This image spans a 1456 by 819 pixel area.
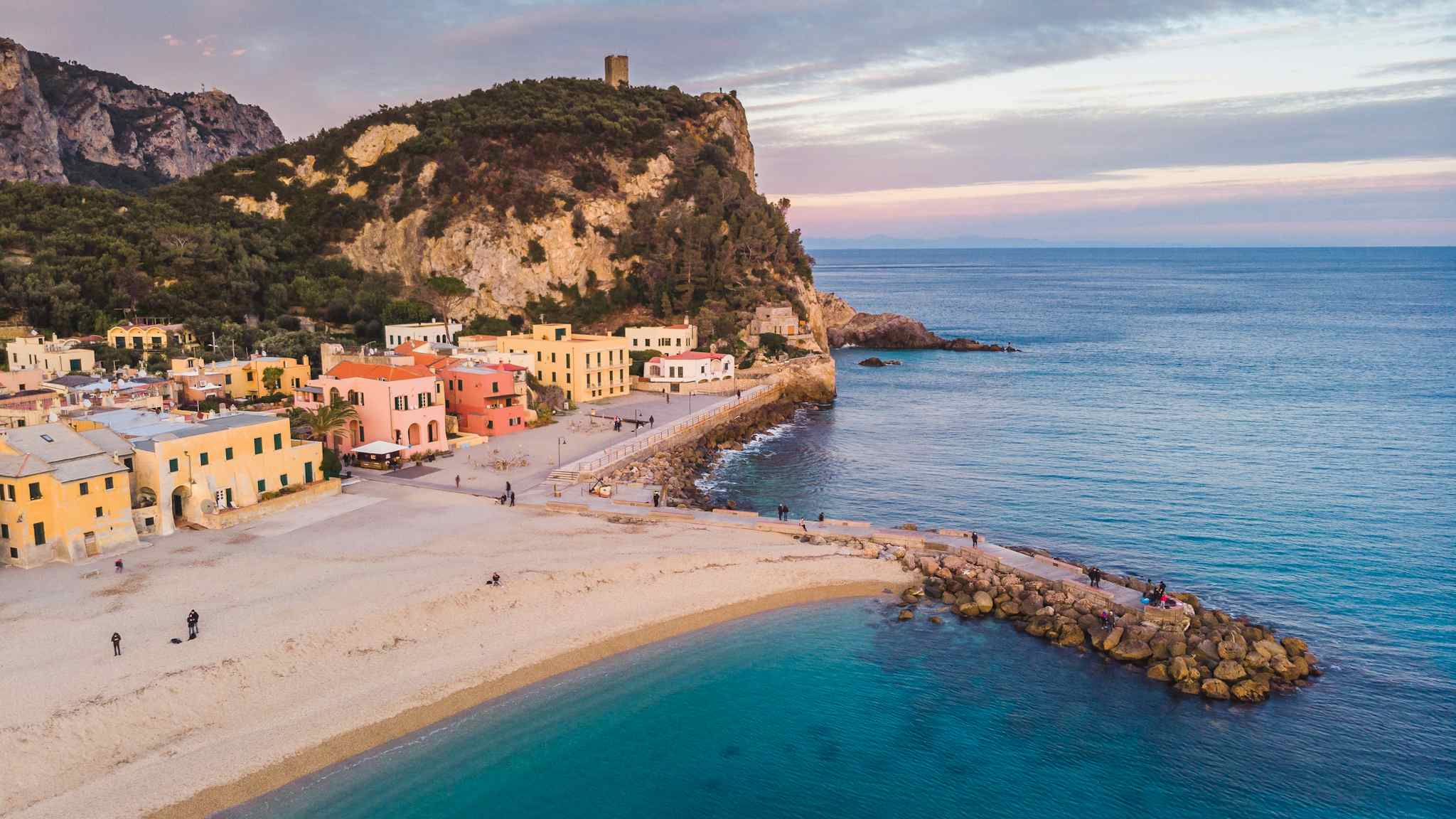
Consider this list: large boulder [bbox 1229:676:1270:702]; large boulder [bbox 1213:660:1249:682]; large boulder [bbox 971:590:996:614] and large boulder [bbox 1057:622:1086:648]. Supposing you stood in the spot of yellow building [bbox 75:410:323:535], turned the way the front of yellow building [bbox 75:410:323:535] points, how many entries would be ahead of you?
4

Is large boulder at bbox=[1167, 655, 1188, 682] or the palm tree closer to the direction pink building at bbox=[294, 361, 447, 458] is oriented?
the large boulder

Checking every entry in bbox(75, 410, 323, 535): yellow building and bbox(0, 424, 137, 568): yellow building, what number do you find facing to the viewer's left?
0

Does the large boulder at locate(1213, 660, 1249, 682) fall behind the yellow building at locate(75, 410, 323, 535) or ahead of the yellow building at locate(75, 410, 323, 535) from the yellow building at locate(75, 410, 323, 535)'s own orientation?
ahead

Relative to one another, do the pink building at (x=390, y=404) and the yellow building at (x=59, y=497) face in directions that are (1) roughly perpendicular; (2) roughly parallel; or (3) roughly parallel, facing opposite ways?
roughly parallel

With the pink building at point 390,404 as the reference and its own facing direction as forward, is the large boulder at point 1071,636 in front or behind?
in front

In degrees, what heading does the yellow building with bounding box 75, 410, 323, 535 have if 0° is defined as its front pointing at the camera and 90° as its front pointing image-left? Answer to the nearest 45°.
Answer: approximately 315°

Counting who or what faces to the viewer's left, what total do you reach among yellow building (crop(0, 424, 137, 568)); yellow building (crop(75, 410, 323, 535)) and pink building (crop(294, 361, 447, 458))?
0

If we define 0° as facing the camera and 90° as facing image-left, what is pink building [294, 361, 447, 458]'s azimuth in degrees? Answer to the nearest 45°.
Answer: approximately 315°

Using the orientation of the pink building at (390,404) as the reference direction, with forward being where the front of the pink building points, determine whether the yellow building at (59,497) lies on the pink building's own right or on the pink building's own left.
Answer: on the pink building's own right

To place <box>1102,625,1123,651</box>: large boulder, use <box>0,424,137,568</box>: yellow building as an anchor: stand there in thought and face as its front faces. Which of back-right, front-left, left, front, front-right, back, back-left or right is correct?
front

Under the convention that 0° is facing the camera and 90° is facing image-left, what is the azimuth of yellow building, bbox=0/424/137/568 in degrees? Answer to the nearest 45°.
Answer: approximately 315°

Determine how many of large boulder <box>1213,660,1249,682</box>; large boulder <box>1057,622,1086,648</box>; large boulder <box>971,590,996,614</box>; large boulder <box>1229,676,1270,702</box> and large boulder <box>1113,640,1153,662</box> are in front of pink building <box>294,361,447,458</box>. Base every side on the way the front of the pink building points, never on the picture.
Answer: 5

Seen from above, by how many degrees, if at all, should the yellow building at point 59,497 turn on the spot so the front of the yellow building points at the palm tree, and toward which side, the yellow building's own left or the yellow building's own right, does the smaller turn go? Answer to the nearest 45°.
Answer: approximately 90° to the yellow building's own left

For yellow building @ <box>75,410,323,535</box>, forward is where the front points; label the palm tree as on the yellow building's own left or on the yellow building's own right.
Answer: on the yellow building's own left

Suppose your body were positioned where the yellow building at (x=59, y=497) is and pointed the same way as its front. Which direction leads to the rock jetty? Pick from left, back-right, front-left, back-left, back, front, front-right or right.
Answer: front
